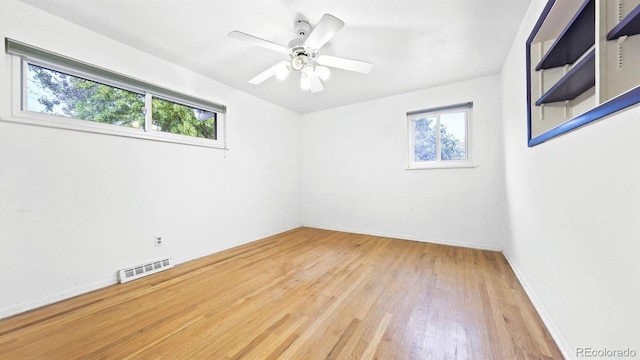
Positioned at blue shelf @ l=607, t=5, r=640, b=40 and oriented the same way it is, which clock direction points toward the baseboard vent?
The baseboard vent is roughly at 11 o'clock from the blue shelf.

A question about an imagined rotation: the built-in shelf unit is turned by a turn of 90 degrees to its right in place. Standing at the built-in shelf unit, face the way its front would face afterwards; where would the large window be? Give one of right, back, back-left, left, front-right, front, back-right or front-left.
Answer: back-left

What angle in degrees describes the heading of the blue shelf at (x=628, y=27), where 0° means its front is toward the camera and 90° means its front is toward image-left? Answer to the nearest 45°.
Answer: approximately 90°

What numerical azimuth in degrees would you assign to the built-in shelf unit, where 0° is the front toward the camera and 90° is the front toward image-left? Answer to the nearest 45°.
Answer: approximately 90°

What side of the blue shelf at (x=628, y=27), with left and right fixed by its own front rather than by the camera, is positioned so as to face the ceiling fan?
front
